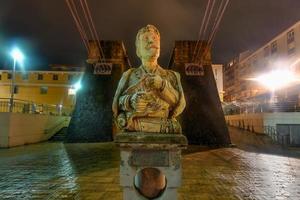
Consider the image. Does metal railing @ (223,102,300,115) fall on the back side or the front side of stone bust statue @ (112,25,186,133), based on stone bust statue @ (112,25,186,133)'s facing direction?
on the back side

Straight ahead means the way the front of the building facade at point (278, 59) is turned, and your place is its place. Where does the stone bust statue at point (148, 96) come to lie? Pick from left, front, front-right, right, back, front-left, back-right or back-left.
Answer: front-left

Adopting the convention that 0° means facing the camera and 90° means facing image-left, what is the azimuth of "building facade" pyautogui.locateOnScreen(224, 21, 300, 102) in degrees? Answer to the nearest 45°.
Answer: approximately 45°

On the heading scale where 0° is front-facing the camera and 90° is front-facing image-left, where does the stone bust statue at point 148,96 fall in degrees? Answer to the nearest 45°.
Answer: approximately 0°

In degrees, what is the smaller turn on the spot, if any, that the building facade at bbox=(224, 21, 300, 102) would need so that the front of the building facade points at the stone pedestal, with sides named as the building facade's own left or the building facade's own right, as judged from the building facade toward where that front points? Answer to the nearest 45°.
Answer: approximately 45° to the building facade's own left

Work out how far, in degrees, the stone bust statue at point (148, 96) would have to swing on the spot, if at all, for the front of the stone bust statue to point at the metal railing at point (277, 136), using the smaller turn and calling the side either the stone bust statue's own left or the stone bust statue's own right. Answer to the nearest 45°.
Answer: approximately 135° to the stone bust statue's own left

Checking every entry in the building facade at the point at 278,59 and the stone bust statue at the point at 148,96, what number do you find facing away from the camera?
0

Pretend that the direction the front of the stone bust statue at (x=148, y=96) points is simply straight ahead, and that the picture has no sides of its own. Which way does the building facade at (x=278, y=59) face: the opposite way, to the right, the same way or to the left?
to the right
